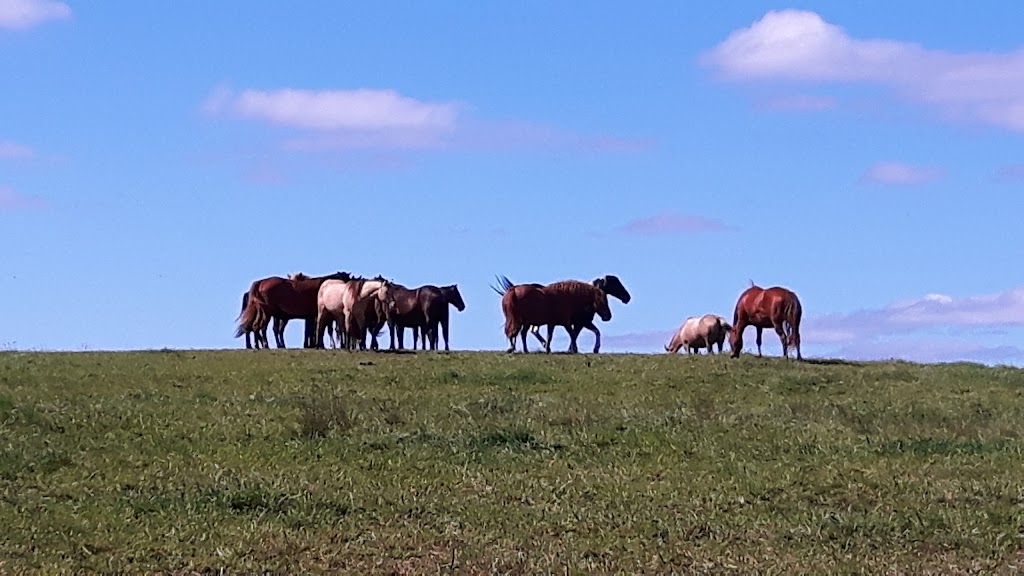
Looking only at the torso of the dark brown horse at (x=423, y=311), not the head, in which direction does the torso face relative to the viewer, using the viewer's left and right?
facing to the right of the viewer

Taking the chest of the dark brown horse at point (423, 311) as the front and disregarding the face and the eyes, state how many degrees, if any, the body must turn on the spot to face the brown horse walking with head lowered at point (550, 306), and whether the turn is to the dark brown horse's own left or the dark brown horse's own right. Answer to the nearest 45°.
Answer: approximately 45° to the dark brown horse's own right

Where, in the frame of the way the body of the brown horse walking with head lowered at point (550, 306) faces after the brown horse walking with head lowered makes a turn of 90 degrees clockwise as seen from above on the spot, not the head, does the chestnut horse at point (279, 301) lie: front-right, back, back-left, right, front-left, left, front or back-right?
right

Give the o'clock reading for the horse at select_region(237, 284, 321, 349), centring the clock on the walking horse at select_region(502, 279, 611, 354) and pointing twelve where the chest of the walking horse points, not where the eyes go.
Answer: The horse is roughly at 6 o'clock from the walking horse.

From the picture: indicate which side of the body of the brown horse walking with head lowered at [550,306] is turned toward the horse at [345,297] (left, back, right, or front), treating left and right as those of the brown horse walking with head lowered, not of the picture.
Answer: back

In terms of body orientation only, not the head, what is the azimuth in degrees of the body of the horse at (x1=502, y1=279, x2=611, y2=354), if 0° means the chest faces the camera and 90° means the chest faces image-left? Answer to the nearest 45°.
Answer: approximately 270°

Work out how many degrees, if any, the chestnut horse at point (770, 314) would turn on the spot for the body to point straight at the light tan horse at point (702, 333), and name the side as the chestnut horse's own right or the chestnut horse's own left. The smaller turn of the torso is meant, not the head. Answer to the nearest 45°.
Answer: approximately 45° to the chestnut horse's own right

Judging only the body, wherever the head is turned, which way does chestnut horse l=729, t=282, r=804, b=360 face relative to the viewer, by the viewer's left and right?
facing away from the viewer and to the left of the viewer

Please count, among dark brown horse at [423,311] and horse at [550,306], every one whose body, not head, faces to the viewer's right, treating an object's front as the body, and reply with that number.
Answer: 2

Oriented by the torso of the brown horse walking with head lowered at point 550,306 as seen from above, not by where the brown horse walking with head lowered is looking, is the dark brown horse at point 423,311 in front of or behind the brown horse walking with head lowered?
behind

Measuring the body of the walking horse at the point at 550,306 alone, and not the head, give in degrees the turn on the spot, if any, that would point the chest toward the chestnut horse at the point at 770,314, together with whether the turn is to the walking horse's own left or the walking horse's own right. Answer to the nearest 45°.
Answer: approximately 45° to the walking horse's own right
